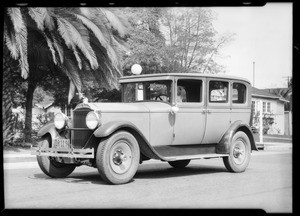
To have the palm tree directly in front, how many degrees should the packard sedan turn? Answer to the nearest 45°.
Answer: approximately 90° to its right

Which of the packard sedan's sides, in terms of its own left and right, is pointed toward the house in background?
back

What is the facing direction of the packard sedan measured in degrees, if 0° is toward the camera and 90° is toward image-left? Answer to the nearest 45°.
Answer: approximately 45°
